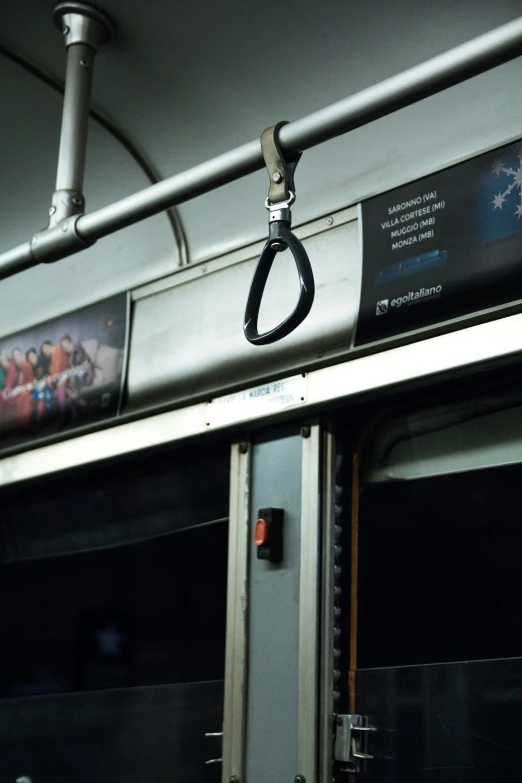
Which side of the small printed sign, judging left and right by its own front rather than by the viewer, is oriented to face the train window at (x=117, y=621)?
right

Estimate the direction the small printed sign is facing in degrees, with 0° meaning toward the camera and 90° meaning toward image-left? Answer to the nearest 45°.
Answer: approximately 45°
